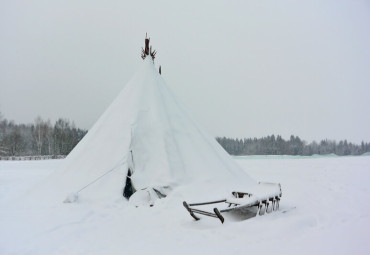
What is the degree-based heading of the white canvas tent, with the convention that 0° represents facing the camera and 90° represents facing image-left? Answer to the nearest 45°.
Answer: approximately 0°
